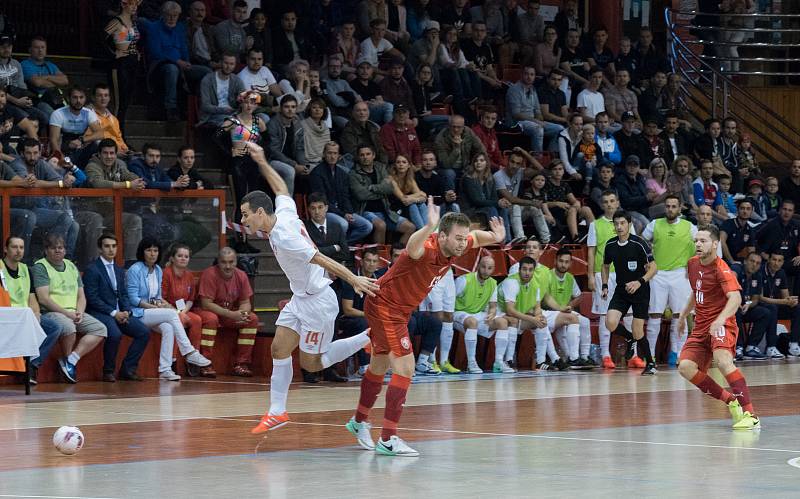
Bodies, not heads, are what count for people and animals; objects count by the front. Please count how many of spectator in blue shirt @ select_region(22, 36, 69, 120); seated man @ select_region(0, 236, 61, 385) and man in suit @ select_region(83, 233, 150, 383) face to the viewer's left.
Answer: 0

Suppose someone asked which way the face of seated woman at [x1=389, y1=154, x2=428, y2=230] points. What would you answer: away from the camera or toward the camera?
toward the camera

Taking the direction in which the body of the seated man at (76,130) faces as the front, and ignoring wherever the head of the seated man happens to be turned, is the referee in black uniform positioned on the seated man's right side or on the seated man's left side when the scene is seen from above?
on the seated man's left side

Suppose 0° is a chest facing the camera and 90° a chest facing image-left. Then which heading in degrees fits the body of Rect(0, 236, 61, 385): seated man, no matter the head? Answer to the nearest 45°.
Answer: approximately 315°

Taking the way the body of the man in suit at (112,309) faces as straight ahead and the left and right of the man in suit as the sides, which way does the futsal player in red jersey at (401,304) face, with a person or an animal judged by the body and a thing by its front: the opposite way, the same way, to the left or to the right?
the same way

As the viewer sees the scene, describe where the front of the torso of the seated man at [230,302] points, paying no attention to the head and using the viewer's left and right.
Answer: facing the viewer

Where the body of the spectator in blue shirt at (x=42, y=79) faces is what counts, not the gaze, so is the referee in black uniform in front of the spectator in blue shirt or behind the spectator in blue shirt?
in front

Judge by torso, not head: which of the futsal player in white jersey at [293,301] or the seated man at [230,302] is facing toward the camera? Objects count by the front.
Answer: the seated man

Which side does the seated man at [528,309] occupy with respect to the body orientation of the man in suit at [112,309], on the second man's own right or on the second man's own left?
on the second man's own left

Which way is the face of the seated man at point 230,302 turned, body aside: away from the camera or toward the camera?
toward the camera

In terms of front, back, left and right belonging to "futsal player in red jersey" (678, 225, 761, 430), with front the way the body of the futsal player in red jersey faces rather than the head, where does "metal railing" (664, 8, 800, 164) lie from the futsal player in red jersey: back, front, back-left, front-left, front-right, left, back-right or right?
back-right

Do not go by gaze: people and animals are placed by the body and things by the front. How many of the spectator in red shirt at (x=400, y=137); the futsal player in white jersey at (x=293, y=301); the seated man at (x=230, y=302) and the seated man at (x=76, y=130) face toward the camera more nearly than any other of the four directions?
3

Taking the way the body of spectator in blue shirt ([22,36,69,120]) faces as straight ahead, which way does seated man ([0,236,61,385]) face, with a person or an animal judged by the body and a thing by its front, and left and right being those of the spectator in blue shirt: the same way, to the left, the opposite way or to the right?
the same way

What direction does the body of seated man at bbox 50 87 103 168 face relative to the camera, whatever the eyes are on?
toward the camera

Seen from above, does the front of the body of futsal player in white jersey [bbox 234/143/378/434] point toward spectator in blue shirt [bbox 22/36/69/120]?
no
